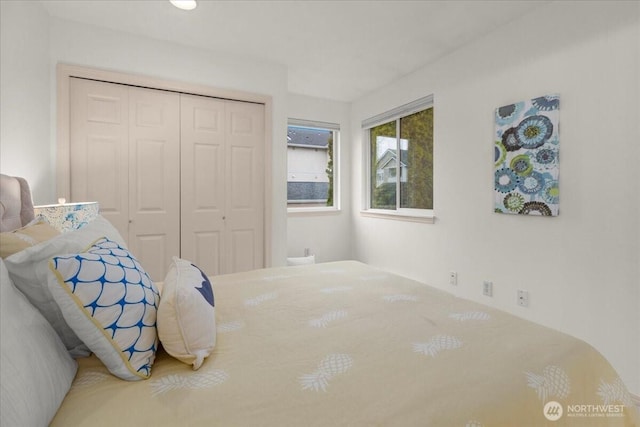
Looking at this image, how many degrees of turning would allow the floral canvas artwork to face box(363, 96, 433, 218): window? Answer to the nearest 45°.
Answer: approximately 90° to its right

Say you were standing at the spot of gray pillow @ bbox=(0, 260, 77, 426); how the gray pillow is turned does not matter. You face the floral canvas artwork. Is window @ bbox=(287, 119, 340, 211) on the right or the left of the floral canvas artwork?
left

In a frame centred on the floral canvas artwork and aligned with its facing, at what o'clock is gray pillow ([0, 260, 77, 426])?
The gray pillow is roughly at 11 o'clock from the floral canvas artwork.

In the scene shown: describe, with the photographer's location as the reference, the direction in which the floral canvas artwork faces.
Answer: facing the viewer and to the left of the viewer

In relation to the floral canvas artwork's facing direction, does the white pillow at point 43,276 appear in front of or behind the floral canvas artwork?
in front

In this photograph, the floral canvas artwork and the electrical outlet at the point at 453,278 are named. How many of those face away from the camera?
0

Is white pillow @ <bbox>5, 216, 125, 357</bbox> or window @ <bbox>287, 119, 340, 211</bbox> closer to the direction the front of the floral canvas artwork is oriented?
the white pillow

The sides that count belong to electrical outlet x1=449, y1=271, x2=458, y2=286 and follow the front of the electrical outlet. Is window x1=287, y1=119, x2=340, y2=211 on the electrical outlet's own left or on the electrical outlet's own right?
on the electrical outlet's own right

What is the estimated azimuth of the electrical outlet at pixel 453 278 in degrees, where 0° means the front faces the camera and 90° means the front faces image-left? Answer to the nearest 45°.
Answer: approximately 45°

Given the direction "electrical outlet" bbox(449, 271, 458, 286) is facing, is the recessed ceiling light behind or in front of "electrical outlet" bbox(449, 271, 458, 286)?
in front

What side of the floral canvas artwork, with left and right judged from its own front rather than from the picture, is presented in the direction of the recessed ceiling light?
front

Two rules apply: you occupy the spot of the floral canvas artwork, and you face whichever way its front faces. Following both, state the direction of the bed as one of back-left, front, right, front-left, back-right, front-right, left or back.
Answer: front-left
